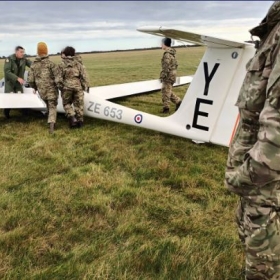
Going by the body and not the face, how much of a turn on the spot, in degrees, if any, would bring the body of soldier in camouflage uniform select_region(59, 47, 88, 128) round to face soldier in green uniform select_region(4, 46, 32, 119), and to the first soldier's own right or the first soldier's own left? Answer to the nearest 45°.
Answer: approximately 45° to the first soldier's own left

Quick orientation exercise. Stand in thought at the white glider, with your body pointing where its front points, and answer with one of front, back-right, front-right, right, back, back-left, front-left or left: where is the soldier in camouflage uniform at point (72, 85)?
front

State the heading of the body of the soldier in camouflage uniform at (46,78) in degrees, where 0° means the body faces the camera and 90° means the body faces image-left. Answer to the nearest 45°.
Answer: approximately 180°

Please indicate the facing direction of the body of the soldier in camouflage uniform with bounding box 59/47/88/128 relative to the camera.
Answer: away from the camera

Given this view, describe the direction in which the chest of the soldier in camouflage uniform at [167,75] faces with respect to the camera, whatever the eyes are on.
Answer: to the viewer's left

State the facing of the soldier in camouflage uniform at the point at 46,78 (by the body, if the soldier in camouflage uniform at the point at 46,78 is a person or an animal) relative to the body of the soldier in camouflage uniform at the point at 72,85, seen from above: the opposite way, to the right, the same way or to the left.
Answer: the same way

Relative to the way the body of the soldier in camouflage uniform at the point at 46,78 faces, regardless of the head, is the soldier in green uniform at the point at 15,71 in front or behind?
in front

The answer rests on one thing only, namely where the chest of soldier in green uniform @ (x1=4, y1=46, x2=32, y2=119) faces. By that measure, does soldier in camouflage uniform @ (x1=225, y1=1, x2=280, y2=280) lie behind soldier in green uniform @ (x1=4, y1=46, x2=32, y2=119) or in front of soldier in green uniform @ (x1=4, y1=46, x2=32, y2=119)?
in front

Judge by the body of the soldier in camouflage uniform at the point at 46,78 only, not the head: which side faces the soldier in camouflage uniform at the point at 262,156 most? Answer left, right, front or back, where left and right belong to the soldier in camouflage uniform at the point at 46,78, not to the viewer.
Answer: back
